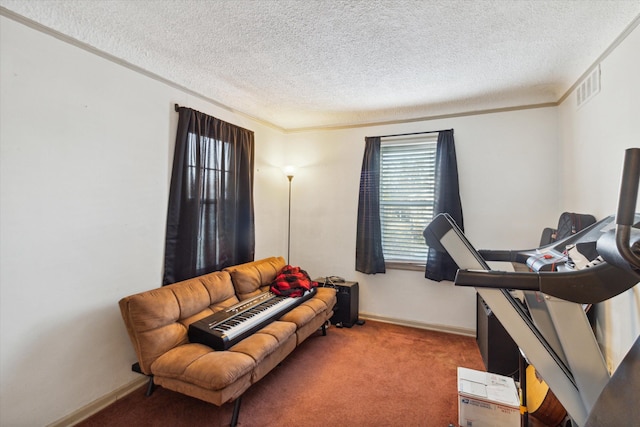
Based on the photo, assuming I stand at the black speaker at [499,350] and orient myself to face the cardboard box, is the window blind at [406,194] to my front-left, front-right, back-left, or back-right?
back-right

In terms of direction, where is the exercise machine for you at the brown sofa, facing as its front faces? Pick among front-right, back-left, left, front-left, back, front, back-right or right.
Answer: front

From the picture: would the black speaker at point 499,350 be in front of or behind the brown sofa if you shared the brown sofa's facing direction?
in front

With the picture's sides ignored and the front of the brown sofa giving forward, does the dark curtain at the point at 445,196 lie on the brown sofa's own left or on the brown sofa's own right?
on the brown sofa's own left

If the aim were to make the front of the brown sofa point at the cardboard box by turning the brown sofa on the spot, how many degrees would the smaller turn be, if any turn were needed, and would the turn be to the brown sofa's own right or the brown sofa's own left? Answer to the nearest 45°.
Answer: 0° — it already faces it

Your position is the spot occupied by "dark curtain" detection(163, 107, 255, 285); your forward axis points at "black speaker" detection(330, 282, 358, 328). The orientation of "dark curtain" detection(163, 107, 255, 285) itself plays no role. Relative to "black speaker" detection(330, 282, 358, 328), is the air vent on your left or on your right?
right

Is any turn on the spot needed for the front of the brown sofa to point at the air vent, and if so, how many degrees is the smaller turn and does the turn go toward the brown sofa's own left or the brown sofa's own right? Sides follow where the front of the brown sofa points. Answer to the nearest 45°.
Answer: approximately 45° to the brown sofa's own left

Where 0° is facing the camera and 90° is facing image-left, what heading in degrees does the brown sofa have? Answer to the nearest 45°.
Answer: approximately 315°

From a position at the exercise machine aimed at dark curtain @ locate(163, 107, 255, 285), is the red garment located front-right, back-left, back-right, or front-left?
front-right
